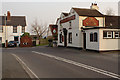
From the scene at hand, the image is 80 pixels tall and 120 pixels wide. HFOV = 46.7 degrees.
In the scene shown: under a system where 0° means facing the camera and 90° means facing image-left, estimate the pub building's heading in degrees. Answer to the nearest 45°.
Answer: approximately 45°
